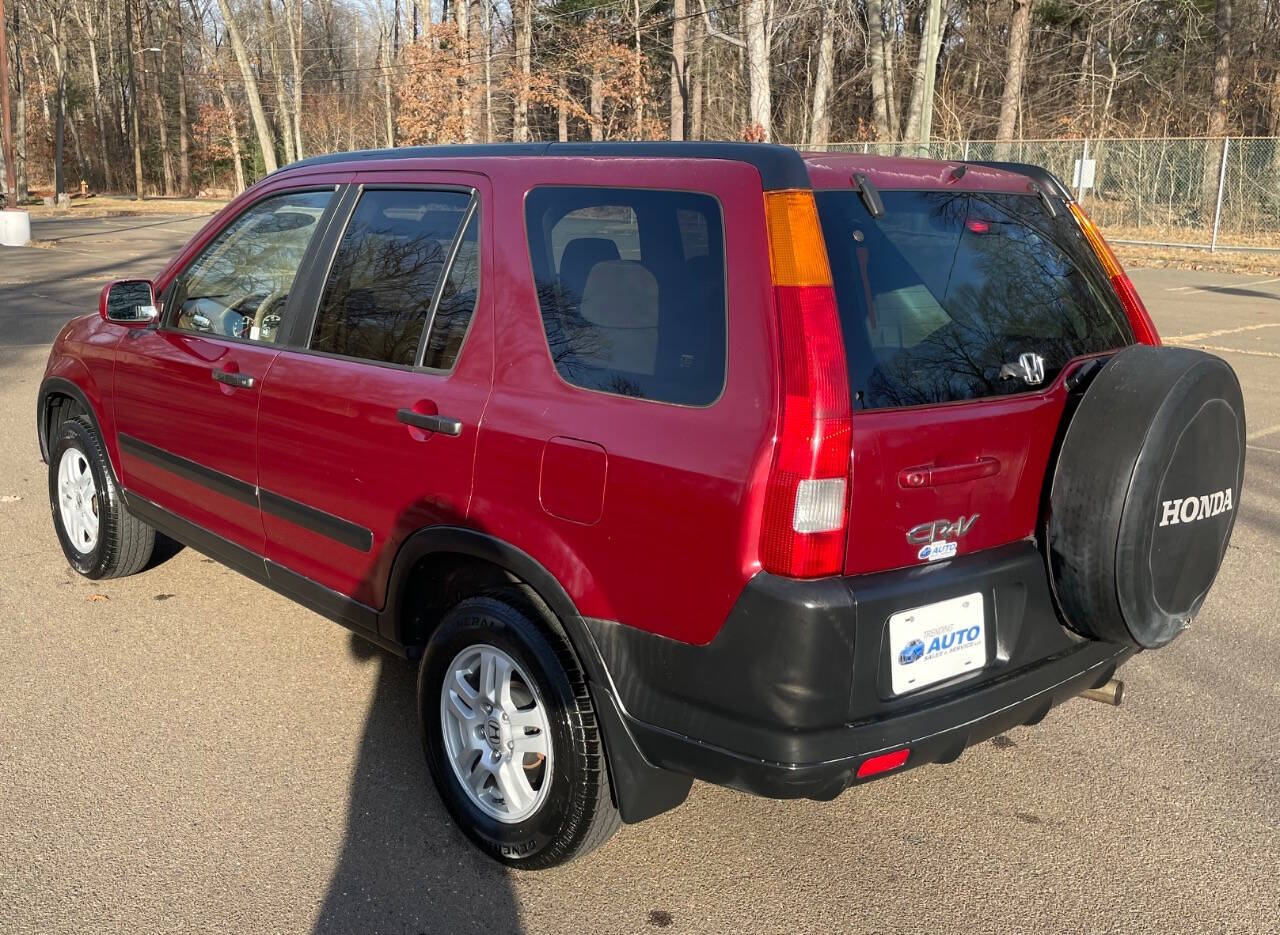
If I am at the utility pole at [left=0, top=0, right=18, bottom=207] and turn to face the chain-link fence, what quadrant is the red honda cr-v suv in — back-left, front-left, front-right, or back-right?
front-right

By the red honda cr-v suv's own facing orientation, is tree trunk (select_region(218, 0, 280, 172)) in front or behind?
in front

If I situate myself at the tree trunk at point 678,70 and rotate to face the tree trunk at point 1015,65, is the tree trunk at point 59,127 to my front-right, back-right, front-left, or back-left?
back-right

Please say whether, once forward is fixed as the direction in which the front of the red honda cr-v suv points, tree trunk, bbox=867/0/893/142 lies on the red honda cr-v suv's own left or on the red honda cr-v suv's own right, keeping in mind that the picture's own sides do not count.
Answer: on the red honda cr-v suv's own right

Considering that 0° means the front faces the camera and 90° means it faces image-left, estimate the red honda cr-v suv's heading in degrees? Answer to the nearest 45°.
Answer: approximately 135°

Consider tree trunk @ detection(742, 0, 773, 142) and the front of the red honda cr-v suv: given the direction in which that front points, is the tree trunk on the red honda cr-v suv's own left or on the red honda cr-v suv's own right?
on the red honda cr-v suv's own right

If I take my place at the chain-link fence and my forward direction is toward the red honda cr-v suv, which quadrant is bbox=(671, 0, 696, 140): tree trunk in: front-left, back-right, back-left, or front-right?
back-right

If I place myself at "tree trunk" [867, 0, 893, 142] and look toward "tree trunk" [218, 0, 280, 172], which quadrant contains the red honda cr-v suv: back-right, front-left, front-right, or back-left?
front-left

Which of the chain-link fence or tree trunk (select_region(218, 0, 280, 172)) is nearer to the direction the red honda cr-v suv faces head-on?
the tree trunk

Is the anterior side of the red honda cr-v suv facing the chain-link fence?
no

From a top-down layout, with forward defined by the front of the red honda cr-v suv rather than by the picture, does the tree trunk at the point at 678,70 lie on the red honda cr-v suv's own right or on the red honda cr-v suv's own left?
on the red honda cr-v suv's own right

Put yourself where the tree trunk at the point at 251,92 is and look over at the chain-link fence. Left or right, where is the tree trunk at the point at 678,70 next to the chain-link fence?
left

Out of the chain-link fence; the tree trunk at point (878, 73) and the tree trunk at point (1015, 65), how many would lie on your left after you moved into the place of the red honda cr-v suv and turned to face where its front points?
0

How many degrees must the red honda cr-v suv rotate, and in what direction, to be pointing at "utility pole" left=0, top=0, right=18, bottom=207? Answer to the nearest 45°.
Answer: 0° — it already faces it

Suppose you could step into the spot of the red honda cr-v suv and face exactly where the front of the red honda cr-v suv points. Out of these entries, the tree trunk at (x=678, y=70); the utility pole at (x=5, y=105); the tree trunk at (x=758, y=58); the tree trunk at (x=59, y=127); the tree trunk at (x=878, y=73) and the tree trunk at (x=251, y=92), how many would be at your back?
0

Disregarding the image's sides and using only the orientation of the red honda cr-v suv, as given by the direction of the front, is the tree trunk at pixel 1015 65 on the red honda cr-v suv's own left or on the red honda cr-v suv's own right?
on the red honda cr-v suv's own right

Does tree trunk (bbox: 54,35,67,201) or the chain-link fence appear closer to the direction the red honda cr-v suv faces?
the tree trunk

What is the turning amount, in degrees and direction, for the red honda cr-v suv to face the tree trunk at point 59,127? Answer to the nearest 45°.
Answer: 0° — it already faces it

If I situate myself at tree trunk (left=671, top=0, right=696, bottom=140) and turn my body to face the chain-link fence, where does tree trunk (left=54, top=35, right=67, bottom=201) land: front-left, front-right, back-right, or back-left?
back-right
